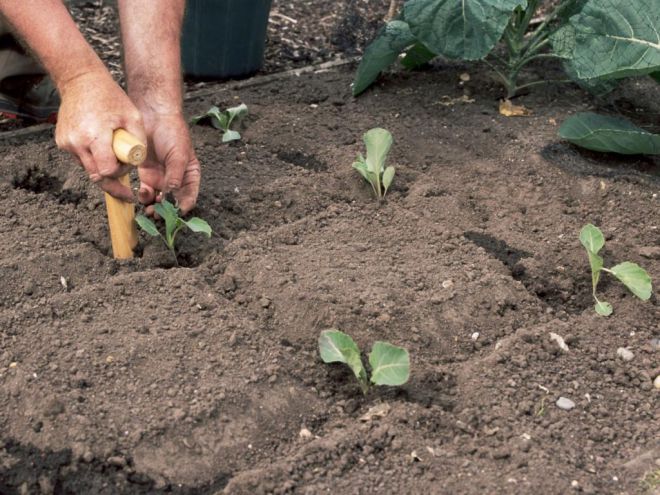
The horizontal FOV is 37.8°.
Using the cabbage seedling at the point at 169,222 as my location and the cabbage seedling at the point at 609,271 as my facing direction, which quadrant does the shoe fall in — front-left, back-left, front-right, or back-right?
back-left
